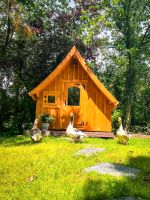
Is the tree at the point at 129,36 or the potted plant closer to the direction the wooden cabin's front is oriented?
the potted plant

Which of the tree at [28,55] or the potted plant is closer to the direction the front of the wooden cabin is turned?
the potted plant

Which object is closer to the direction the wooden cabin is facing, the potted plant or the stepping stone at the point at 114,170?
the stepping stone

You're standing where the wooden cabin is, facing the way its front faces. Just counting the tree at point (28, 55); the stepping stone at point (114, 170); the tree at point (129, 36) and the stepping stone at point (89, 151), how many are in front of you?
2

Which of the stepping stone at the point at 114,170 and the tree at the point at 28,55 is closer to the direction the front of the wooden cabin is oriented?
the stepping stone

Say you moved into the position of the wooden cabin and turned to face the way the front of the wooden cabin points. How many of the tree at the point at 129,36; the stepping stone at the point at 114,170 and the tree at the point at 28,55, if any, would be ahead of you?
1

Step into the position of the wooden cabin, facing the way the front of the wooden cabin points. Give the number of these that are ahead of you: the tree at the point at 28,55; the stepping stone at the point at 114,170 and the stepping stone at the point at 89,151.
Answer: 2

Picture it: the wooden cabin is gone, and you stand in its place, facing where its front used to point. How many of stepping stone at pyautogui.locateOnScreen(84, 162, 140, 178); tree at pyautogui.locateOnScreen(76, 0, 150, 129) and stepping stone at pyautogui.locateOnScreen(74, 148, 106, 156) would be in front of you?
2

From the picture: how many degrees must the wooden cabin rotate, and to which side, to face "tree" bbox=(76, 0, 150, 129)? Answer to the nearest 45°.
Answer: approximately 135° to its left

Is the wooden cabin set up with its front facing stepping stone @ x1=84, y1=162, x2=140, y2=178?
yes

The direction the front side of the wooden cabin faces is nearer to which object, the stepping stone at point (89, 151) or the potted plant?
the stepping stone

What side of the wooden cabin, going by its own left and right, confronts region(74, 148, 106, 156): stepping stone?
front

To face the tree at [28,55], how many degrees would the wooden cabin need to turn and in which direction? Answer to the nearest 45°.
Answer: approximately 135° to its right

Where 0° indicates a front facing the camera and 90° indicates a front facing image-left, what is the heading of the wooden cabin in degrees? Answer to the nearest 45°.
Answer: approximately 0°

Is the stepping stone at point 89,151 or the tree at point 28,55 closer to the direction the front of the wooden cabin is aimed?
the stepping stone

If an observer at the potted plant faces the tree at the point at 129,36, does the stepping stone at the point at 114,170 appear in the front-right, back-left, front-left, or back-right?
back-right
